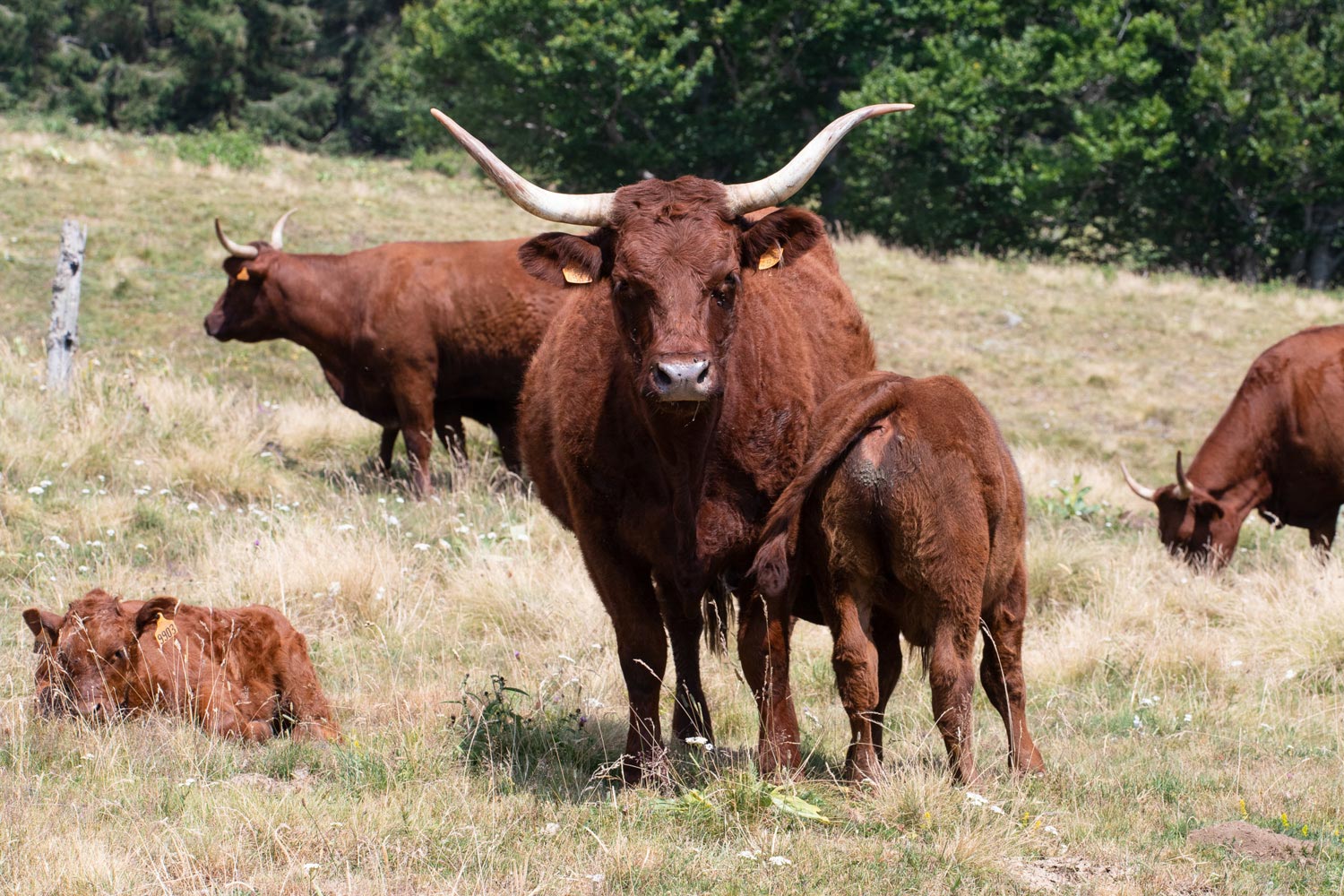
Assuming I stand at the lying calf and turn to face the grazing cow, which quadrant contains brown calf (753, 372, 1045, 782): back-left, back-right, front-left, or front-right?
front-right

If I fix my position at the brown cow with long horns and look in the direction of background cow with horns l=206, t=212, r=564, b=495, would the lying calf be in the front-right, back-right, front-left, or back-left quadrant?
front-left

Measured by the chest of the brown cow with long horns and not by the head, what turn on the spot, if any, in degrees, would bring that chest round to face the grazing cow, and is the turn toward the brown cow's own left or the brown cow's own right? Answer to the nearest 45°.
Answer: approximately 135° to the brown cow's own left

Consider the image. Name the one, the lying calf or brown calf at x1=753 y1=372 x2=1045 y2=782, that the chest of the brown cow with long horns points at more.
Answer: the brown calf

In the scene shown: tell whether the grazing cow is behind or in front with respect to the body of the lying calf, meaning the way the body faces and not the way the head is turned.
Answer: behind

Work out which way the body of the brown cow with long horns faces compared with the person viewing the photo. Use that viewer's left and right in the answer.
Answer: facing the viewer

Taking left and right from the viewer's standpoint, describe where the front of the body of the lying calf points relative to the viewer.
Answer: facing the viewer and to the left of the viewer

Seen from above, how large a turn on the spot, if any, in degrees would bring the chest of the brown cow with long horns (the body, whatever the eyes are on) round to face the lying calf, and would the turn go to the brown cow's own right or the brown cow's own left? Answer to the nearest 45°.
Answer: approximately 90° to the brown cow's own right

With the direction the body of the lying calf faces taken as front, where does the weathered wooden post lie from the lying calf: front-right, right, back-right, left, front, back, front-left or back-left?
back-right

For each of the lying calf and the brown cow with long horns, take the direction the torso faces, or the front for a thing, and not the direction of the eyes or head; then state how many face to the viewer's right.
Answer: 0

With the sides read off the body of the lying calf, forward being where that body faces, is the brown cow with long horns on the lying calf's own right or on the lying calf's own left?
on the lying calf's own left
